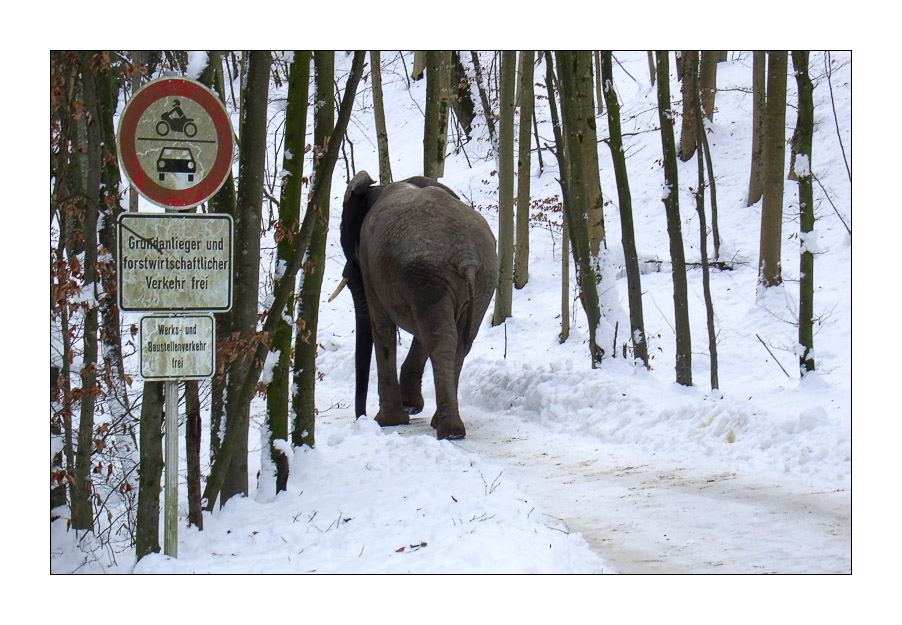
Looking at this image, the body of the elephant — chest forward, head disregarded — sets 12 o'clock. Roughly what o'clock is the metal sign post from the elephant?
The metal sign post is roughly at 8 o'clock from the elephant.

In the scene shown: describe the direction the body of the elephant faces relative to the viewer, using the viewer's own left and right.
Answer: facing away from the viewer and to the left of the viewer

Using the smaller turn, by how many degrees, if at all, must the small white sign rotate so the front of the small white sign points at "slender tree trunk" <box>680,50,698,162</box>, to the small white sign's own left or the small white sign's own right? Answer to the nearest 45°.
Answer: approximately 135° to the small white sign's own left

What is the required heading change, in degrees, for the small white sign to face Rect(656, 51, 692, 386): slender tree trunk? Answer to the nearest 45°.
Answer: approximately 135° to its left

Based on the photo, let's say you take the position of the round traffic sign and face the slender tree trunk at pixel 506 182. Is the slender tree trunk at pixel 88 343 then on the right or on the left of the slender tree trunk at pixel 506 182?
left

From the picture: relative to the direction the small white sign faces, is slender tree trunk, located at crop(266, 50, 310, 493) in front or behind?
behind

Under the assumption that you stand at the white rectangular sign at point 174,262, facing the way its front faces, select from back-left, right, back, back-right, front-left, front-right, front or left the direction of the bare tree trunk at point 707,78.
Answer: back-left

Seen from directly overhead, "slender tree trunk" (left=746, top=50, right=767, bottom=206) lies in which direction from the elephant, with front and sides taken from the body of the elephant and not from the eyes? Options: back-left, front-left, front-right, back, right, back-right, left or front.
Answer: right

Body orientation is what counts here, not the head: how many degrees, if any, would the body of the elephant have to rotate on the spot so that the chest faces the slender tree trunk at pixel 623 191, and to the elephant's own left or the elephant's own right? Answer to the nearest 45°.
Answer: approximately 90° to the elephant's own right

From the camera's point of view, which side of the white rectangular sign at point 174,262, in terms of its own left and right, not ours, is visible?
front

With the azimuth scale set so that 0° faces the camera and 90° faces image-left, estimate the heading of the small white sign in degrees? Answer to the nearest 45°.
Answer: approximately 0°

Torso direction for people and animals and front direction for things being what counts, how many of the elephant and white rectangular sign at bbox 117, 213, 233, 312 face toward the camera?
1

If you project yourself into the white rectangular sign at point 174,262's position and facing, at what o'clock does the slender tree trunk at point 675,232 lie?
The slender tree trunk is roughly at 8 o'clock from the white rectangular sign.

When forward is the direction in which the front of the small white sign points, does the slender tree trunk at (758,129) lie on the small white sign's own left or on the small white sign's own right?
on the small white sign's own left

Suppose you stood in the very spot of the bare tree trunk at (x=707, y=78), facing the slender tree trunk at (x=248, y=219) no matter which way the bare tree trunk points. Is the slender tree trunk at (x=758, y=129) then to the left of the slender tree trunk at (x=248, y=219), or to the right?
left
